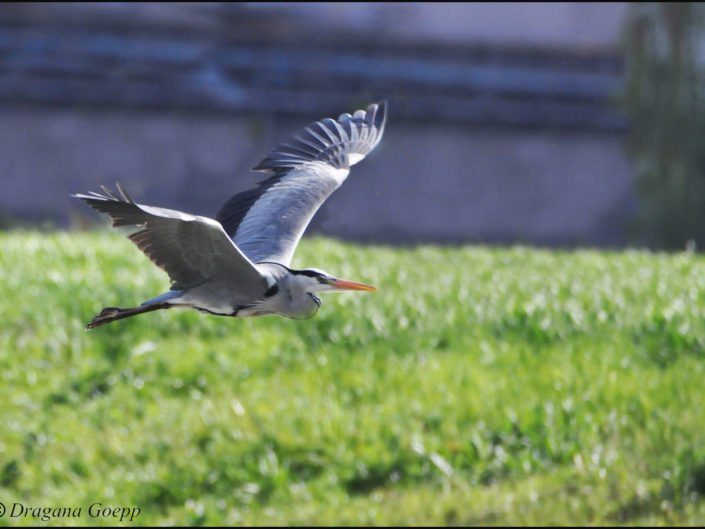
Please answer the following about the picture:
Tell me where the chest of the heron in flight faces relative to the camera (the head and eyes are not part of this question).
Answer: to the viewer's right
